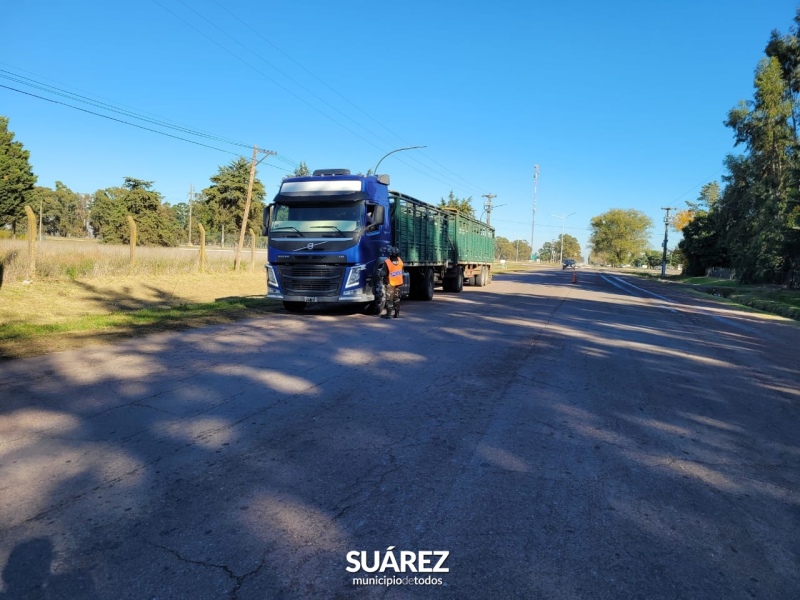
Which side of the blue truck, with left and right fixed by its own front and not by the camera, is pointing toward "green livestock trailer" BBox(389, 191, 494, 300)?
back

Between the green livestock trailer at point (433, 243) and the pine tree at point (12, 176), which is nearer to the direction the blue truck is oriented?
the pine tree

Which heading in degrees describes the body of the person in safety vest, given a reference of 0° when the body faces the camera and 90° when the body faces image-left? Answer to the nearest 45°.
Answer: approximately 135°

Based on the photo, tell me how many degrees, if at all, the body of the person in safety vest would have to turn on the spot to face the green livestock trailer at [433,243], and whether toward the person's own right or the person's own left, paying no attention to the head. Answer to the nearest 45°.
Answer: approximately 45° to the person's own right

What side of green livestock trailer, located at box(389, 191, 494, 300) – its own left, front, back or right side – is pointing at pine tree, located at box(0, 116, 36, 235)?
right

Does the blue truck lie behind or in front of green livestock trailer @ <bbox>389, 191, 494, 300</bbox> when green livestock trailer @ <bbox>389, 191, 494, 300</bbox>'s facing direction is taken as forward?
in front

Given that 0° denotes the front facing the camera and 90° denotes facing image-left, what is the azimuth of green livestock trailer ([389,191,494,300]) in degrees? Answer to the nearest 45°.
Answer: approximately 45°

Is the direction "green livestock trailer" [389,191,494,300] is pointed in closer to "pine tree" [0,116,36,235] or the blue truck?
the blue truck
